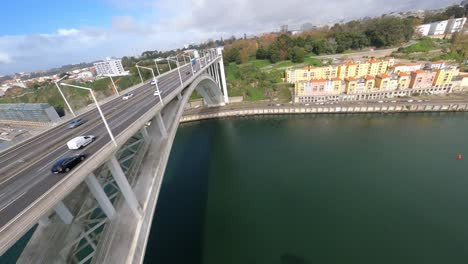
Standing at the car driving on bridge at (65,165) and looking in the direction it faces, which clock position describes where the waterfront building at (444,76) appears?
The waterfront building is roughly at 2 o'clock from the car driving on bridge.

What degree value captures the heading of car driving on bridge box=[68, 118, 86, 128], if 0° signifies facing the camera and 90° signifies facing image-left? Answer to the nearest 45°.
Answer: approximately 45°

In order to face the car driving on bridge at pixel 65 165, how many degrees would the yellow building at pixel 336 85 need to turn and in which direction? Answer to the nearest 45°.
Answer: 0° — it already faces it

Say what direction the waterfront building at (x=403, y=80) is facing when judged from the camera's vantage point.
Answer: facing the viewer

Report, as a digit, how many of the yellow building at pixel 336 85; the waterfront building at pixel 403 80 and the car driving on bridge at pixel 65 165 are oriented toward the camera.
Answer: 2

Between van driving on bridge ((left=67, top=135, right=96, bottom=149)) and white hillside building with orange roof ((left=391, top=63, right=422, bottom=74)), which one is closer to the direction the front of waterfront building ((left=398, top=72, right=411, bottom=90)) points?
the van driving on bridge

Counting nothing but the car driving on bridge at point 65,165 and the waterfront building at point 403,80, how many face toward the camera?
1

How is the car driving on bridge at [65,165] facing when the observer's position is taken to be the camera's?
facing away from the viewer and to the right of the viewer

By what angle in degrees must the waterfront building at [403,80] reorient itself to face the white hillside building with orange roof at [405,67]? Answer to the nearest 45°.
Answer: approximately 180°

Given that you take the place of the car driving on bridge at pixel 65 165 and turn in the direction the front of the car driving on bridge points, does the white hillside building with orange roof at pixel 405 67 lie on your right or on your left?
on your right

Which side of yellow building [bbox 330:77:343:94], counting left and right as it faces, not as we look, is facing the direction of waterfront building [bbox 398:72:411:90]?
left

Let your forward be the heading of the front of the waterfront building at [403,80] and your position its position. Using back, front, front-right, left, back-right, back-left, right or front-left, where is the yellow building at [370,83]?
front-right

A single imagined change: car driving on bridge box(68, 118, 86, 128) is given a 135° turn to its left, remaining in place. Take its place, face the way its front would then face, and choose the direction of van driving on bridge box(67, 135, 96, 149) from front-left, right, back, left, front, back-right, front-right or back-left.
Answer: right
